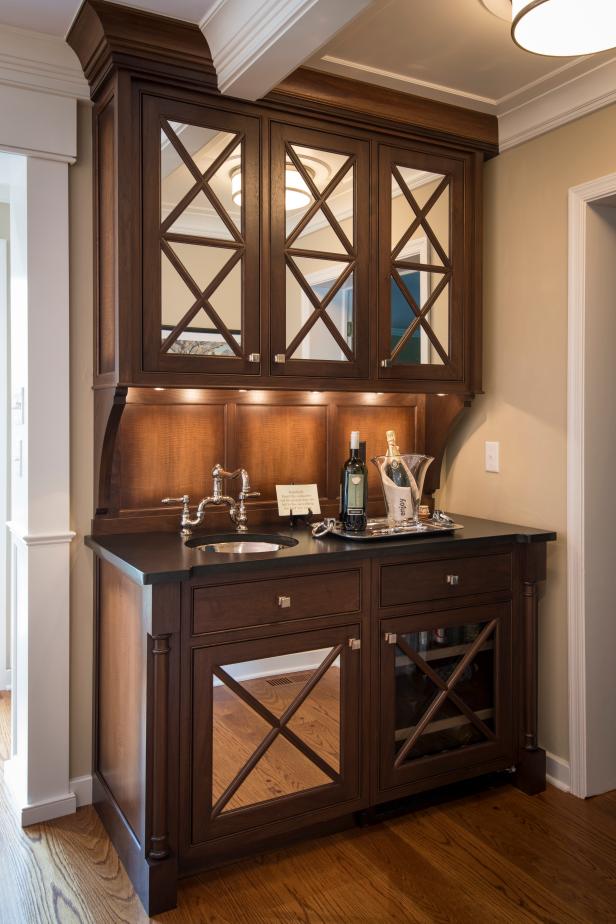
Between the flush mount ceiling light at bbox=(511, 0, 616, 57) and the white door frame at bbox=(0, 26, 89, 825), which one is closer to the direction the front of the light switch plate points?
the white door frame

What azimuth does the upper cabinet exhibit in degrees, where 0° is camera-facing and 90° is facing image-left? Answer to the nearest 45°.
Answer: approximately 315°

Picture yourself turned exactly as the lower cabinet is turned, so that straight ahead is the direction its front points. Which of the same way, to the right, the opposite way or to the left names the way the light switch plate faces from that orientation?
to the right

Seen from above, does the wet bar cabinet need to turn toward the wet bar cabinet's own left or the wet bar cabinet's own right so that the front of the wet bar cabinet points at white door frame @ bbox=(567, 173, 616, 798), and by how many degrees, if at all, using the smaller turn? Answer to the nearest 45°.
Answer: approximately 45° to the wet bar cabinet's own left

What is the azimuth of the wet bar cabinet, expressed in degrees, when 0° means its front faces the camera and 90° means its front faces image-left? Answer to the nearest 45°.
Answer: approximately 315°
